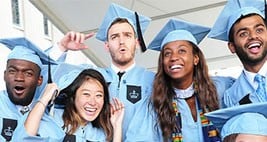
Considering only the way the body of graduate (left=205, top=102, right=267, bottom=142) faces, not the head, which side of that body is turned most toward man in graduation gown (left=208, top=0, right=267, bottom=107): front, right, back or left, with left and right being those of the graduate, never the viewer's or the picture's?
back

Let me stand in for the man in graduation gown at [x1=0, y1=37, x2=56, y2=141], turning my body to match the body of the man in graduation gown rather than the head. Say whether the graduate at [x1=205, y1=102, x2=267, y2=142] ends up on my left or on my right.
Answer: on my left

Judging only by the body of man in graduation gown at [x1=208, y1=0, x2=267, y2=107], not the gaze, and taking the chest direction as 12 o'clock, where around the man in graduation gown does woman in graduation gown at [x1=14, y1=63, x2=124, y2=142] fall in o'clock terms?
The woman in graduation gown is roughly at 4 o'clock from the man in graduation gown.

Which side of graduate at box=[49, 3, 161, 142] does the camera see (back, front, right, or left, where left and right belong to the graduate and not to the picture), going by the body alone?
front

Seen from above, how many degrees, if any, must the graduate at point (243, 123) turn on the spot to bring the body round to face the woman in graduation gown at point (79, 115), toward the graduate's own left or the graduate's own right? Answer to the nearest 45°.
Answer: approximately 135° to the graduate's own right

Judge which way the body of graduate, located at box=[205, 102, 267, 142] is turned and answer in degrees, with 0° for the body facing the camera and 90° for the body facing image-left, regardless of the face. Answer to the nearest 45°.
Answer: approximately 0°

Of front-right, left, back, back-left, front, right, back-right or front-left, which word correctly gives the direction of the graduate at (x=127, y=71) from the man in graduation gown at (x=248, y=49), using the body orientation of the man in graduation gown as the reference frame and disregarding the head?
back-right

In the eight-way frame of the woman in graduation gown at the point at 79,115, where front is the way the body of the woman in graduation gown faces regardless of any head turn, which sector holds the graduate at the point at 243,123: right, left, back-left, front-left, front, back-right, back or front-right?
front-left

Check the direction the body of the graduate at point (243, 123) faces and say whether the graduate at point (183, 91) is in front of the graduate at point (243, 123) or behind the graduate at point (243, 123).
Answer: behind

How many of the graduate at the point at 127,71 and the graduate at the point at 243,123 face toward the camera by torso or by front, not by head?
2

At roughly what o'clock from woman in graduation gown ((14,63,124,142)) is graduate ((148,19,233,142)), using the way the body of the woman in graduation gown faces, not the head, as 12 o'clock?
The graduate is roughly at 9 o'clock from the woman in graduation gown.

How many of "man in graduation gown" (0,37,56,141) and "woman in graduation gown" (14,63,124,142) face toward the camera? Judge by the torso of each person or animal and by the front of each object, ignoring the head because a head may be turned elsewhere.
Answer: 2

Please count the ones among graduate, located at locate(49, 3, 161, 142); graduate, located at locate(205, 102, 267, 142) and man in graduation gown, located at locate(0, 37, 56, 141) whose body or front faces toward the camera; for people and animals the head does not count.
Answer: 3

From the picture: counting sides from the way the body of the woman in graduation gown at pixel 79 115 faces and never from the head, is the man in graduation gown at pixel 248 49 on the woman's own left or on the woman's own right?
on the woman's own left

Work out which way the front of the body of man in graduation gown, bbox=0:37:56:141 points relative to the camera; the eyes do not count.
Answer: toward the camera
